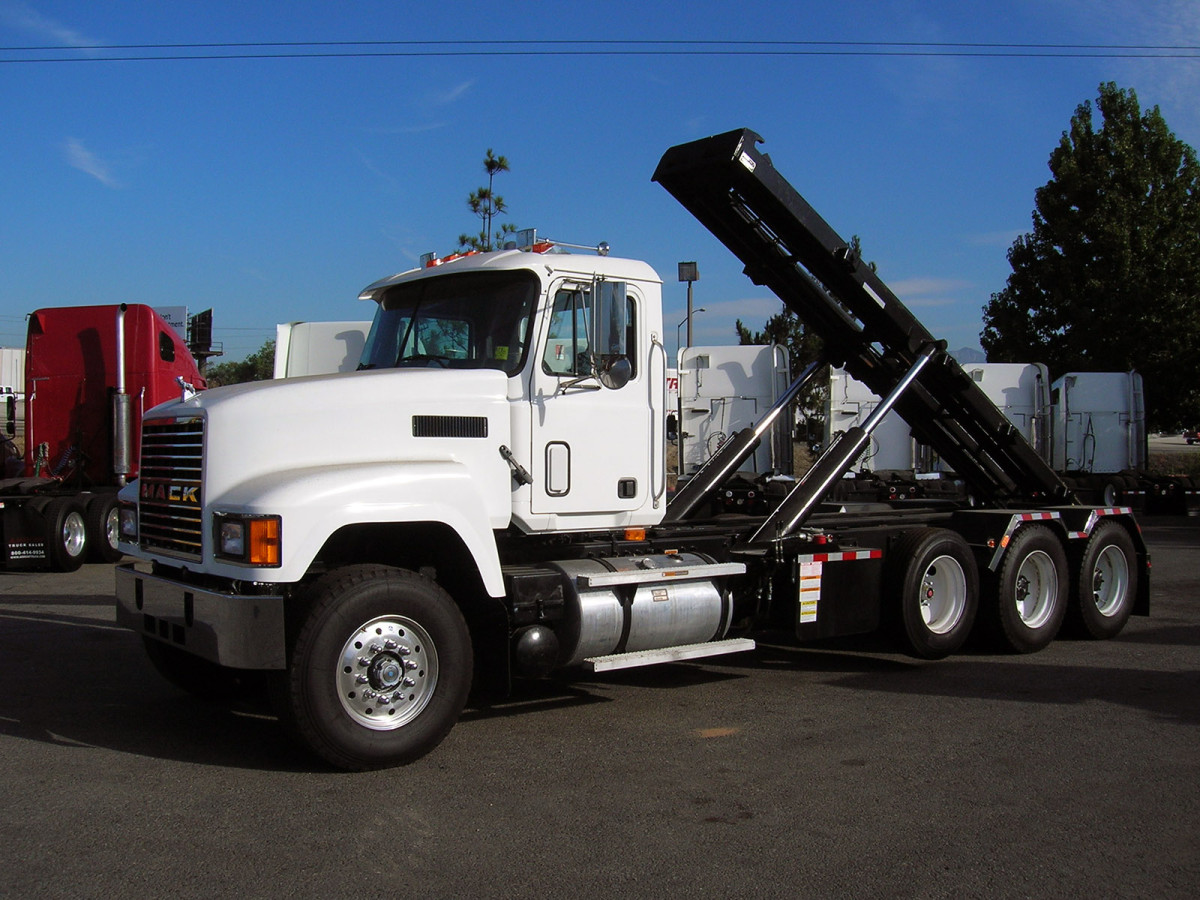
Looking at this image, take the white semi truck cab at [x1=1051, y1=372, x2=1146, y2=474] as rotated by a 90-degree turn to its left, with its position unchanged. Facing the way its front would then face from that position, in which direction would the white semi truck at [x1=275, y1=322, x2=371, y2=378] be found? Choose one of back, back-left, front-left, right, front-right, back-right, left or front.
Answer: front-left

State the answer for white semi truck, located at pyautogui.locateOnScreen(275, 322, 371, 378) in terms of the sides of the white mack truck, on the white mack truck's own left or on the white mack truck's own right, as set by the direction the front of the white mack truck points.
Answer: on the white mack truck's own right

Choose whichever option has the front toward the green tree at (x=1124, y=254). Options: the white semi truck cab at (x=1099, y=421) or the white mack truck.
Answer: the white semi truck cab

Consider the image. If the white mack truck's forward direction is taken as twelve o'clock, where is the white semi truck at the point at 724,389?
The white semi truck is roughly at 5 o'clock from the white mack truck.

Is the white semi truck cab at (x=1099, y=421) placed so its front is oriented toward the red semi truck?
no

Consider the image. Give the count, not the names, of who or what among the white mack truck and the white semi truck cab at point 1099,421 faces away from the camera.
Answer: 1

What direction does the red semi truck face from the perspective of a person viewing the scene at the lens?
facing away from the viewer and to the right of the viewer

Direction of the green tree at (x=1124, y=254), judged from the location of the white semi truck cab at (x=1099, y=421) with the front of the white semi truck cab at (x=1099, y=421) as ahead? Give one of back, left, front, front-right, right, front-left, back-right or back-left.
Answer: front

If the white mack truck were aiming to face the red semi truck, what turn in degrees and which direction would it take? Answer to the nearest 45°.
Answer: approximately 90° to its right

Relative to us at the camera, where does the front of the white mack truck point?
facing the viewer and to the left of the viewer

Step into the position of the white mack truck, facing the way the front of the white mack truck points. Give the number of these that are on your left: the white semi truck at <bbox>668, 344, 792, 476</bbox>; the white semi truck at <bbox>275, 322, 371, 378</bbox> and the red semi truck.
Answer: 0

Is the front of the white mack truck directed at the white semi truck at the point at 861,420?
no

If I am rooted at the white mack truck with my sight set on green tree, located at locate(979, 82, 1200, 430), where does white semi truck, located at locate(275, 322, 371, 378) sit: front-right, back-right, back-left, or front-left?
front-left

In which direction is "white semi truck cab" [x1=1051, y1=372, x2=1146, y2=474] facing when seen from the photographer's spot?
facing away from the viewer

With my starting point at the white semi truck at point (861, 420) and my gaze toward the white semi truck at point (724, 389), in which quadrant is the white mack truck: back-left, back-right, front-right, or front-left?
front-left

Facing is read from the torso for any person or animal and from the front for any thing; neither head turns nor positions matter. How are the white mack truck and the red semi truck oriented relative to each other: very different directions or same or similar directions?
very different directions

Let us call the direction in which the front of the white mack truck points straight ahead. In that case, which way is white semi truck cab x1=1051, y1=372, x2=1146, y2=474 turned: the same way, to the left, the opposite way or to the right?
the opposite way

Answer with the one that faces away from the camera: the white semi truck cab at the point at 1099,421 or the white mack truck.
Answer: the white semi truck cab

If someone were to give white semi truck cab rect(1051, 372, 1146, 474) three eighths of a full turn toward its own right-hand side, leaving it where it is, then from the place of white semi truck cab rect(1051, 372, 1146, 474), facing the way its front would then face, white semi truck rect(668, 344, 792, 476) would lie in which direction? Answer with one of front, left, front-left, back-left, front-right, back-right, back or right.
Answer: right
